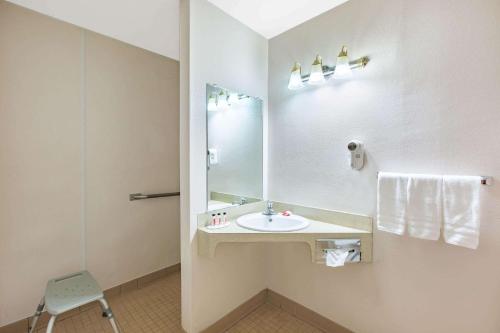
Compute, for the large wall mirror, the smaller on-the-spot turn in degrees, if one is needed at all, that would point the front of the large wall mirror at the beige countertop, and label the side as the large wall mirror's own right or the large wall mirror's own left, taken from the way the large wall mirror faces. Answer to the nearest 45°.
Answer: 0° — it already faces it

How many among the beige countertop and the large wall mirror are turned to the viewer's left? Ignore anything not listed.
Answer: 0

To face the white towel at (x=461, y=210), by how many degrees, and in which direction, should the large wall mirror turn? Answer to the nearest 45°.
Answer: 0° — it already faces it

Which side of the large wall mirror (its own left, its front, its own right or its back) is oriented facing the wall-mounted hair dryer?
front

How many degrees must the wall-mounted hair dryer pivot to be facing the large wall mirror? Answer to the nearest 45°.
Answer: approximately 45° to its right

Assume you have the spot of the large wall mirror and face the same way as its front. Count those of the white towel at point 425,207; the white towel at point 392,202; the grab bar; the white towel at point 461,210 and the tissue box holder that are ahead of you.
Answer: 4

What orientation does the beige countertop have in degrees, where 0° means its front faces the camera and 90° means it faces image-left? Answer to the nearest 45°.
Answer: approximately 0°

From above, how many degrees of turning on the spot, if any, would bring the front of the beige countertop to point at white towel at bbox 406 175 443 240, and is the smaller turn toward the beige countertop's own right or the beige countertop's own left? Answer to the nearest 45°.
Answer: approximately 90° to the beige countertop's own left

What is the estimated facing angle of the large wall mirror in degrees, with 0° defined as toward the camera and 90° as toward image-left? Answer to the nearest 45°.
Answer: approximately 315°

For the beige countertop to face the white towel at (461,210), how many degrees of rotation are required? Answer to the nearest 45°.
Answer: approximately 90° to its left

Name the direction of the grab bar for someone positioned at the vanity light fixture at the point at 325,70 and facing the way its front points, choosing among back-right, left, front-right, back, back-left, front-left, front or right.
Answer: front-right
